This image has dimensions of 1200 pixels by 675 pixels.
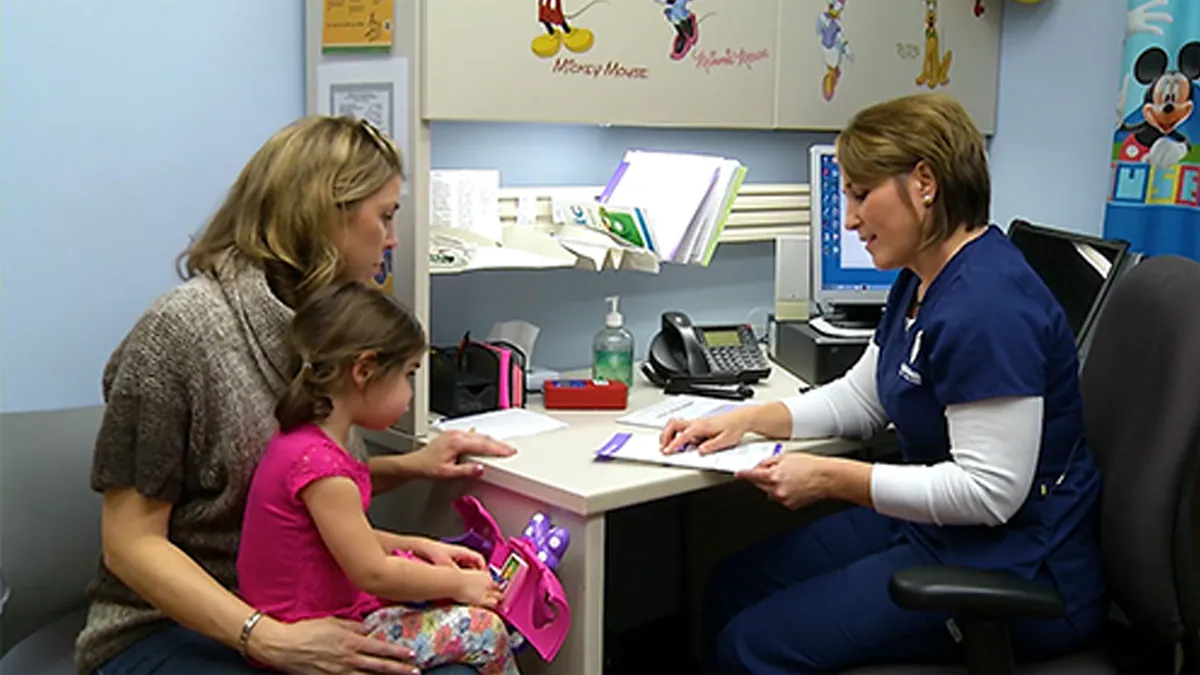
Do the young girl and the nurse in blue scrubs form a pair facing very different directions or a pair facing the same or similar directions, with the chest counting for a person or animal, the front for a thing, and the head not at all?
very different directions

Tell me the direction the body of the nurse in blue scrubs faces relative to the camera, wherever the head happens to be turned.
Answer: to the viewer's left

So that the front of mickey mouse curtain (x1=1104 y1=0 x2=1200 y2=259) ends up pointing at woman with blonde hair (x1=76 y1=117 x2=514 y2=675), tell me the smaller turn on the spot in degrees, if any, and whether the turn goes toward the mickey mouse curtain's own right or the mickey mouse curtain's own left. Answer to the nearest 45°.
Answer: approximately 45° to the mickey mouse curtain's own right

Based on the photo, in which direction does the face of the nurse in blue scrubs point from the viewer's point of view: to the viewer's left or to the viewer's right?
to the viewer's left

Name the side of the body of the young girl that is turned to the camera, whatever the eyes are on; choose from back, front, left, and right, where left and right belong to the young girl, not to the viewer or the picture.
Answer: right

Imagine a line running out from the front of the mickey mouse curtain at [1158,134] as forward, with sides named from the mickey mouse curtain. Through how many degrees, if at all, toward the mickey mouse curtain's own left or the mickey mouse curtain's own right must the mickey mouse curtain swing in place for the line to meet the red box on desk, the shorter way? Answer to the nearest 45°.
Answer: approximately 45° to the mickey mouse curtain's own right

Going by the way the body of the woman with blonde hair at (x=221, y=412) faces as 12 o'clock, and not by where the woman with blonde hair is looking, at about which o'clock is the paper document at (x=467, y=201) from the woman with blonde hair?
The paper document is roughly at 10 o'clock from the woman with blonde hair.

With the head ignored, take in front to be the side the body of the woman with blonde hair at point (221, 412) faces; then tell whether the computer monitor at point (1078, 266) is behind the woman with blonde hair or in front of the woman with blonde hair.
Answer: in front

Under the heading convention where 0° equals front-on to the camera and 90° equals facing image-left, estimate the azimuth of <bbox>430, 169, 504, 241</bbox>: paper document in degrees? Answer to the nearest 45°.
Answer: approximately 0°

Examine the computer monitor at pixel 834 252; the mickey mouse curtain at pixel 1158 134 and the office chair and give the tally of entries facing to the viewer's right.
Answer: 0

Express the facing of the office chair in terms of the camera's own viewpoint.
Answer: facing to the left of the viewer

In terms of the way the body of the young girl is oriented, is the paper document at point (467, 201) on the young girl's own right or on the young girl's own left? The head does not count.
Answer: on the young girl's own left

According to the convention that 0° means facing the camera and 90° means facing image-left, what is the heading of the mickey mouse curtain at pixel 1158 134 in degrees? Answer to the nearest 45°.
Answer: approximately 0°

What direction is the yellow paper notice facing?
toward the camera
